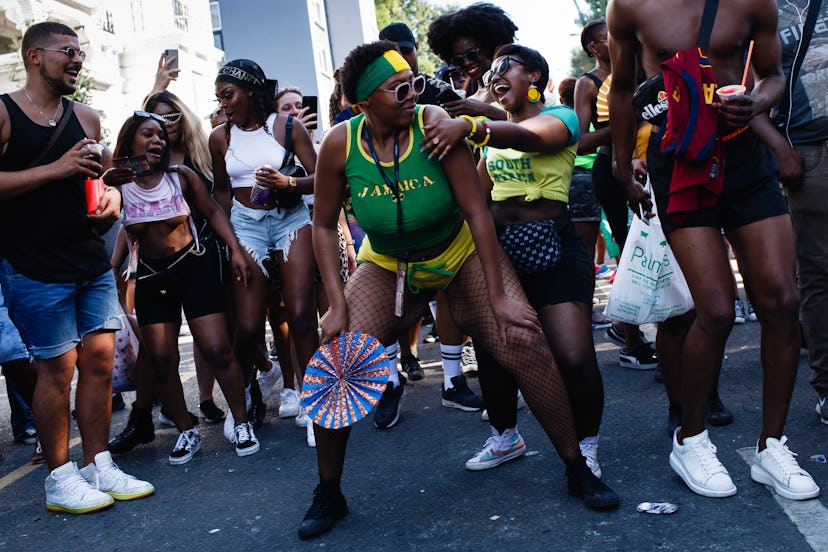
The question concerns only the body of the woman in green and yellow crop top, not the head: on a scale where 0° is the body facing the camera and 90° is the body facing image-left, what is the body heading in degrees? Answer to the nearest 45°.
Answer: approximately 45°

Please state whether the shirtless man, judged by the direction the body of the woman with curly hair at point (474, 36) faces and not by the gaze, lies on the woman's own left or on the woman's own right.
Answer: on the woman's own left

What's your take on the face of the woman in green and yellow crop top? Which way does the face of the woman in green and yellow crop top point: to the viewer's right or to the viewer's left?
to the viewer's left

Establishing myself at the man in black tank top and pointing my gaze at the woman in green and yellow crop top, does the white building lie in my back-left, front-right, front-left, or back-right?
back-left

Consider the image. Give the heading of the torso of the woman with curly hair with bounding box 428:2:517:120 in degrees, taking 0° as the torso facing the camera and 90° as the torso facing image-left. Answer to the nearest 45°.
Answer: approximately 45°

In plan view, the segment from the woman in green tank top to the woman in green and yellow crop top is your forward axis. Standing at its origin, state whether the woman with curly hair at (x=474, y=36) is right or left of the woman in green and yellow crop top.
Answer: left

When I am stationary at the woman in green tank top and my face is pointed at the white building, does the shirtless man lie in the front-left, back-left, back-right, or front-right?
back-right

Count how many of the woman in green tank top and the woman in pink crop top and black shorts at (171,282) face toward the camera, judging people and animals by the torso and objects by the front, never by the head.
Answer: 2

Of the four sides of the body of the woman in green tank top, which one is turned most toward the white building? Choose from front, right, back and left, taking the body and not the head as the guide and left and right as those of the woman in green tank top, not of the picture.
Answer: back
